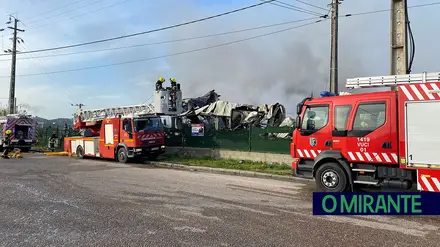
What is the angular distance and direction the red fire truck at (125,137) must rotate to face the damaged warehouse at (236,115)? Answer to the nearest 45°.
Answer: approximately 45° to its left

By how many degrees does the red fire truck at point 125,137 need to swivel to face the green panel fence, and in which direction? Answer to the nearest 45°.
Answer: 0° — it already faces it

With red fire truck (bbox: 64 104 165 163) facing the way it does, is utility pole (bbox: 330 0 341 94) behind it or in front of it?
in front

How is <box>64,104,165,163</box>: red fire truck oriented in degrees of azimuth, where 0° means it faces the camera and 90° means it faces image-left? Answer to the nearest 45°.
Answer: approximately 315°
